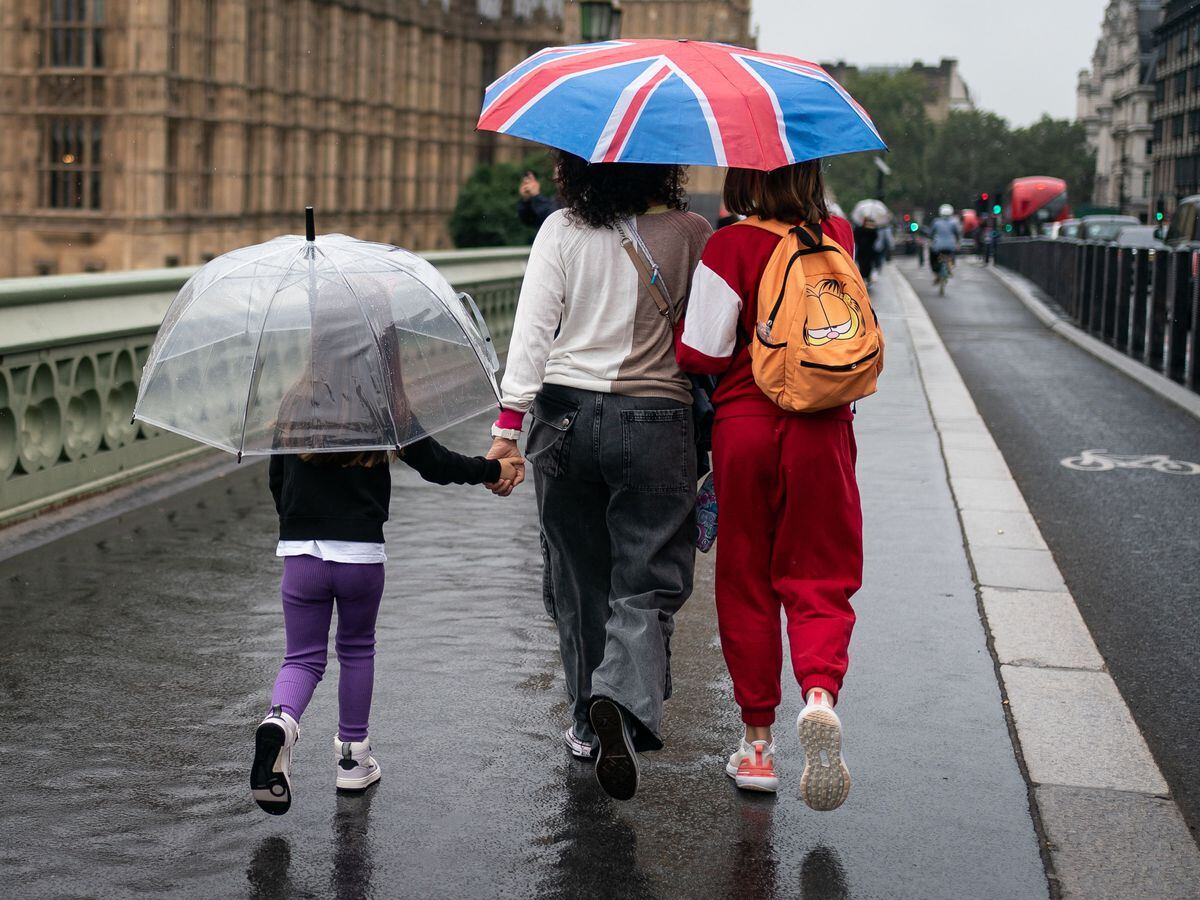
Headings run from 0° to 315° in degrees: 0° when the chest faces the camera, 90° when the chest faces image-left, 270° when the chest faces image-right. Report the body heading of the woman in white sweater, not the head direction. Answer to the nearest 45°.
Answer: approximately 180°

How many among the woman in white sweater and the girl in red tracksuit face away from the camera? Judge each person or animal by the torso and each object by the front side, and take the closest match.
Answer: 2

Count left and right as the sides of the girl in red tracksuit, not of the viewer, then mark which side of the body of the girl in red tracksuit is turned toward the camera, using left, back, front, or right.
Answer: back

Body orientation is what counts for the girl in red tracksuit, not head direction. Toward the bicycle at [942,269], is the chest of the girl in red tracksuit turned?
yes

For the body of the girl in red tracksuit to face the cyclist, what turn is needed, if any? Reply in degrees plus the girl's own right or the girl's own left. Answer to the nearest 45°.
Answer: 0° — they already face them
